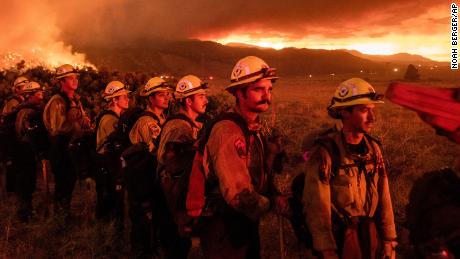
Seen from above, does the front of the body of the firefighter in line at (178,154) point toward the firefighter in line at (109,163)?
no

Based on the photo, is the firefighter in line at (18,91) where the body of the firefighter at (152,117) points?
no

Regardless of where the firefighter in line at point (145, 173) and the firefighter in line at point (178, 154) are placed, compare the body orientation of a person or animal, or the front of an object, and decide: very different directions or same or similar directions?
same or similar directions

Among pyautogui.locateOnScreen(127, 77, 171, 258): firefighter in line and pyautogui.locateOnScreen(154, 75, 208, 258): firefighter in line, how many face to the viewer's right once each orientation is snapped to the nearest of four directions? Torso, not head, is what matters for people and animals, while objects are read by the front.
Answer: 2

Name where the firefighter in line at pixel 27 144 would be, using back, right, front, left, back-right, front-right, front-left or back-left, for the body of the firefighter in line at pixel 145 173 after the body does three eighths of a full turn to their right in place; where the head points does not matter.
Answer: right

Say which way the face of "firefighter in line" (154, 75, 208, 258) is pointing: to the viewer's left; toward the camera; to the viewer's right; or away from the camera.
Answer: to the viewer's right

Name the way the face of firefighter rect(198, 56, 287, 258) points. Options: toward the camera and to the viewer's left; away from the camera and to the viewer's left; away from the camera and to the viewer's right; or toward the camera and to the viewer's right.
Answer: toward the camera and to the viewer's right

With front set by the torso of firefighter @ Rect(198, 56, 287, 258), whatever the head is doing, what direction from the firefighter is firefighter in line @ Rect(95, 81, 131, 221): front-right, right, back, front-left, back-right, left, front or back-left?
back

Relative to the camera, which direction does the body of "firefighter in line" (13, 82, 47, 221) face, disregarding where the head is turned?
to the viewer's right

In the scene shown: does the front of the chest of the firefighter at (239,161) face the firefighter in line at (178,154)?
no

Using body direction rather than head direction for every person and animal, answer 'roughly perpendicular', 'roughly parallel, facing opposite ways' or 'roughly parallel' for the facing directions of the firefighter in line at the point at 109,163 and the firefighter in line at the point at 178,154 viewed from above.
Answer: roughly parallel

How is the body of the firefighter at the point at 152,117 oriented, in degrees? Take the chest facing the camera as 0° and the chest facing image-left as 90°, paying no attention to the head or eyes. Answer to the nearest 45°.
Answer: approximately 270°
